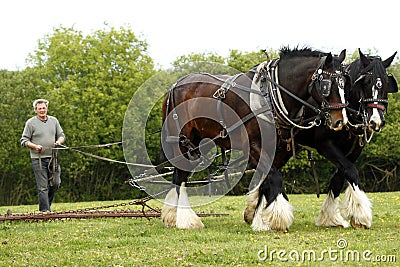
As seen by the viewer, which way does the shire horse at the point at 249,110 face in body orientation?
to the viewer's right

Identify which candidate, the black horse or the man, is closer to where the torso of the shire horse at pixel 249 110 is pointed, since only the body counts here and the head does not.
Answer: the black horse

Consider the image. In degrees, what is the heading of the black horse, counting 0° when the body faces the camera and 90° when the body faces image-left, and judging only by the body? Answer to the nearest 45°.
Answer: approximately 315°
